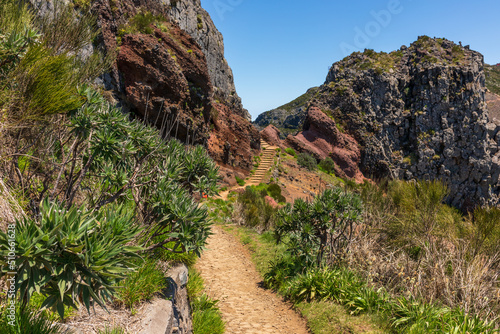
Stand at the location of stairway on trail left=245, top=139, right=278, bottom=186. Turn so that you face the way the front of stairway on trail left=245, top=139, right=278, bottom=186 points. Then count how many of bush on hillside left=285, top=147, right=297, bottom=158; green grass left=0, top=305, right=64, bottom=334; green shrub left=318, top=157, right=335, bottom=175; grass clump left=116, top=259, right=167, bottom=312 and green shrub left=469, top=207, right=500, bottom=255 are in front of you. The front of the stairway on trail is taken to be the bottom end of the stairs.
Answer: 3

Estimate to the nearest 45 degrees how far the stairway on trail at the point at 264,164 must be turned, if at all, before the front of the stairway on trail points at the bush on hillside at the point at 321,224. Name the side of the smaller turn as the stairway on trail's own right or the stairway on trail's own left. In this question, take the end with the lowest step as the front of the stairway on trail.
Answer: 0° — it already faces it

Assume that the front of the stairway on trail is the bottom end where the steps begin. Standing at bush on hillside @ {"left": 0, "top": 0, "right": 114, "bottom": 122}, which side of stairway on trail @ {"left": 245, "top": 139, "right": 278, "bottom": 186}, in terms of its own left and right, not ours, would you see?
front

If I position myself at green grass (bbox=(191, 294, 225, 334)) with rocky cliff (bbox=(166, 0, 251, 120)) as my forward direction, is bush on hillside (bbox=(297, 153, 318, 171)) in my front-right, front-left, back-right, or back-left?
front-right

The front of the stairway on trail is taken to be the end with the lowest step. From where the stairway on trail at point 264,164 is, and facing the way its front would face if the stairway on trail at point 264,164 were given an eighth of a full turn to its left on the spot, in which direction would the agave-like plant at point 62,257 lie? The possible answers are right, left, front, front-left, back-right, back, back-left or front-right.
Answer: front-right

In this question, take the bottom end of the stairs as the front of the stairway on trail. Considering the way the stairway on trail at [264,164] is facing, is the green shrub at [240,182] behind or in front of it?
in front

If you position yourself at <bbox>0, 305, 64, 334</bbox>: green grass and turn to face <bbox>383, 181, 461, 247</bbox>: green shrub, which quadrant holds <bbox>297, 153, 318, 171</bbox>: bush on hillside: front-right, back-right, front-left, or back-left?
front-left

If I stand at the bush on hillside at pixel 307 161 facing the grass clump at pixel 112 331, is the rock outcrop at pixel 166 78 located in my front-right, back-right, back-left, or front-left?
front-right

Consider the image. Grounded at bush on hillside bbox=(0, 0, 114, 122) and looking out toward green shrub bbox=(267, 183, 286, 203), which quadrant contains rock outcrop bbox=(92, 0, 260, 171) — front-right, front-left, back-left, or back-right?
front-left

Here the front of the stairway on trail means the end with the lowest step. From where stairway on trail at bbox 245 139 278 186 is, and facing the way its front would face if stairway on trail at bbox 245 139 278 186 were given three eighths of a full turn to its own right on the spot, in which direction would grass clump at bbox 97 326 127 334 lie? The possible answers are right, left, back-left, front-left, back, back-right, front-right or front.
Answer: back-left

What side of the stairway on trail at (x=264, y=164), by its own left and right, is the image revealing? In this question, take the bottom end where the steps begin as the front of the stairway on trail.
front

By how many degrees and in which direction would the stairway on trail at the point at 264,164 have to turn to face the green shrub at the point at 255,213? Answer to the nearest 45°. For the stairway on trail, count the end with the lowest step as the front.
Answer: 0° — it already faces it

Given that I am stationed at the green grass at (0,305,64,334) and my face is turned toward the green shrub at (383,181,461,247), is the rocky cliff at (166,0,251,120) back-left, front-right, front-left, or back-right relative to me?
front-left

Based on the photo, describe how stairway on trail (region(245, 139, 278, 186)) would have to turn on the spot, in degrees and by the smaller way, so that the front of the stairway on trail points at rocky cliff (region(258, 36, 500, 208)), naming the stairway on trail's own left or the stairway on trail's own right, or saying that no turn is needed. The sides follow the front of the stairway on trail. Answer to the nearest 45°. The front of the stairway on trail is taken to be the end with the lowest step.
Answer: approximately 135° to the stairway on trail's own left

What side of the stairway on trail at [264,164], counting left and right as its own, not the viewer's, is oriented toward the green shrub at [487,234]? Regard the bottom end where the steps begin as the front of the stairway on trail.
front
